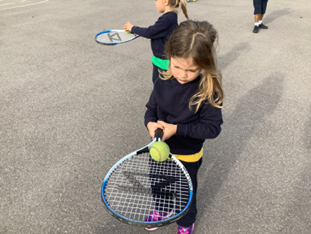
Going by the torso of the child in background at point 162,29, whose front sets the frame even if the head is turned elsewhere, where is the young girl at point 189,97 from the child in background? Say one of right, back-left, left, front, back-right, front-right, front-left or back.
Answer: left

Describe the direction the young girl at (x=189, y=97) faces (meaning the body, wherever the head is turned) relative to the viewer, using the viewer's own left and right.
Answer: facing the viewer and to the left of the viewer

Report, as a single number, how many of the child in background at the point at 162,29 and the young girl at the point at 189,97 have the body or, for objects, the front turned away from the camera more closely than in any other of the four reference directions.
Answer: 0

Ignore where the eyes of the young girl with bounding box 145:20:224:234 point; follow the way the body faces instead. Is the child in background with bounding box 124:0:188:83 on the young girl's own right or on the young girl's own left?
on the young girl's own right
